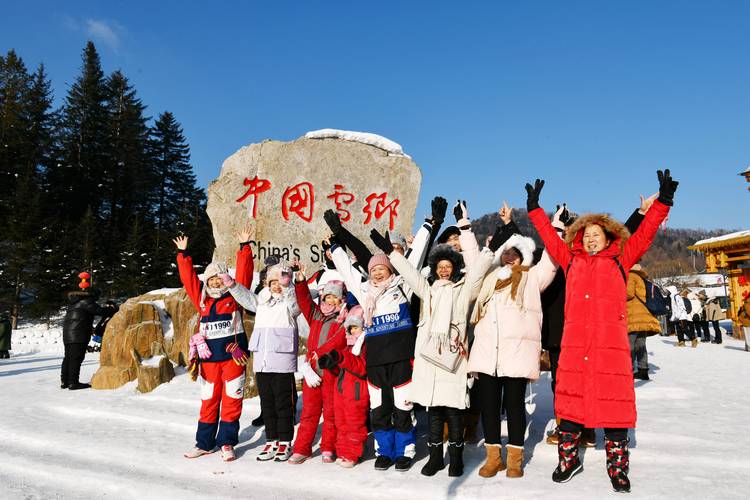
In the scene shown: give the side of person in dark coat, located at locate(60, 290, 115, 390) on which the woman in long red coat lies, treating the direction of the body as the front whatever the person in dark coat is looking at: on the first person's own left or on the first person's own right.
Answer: on the first person's own right

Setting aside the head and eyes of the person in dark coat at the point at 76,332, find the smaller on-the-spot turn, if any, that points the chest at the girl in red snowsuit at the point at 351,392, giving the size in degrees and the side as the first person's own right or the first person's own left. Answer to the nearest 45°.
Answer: approximately 90° to the first person's own right

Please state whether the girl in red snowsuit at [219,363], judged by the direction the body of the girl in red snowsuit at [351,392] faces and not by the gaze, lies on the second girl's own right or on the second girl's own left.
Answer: on the second girl's own right

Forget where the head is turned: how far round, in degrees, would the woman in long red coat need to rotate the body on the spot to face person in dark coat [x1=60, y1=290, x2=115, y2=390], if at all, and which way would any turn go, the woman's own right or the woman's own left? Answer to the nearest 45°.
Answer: approximately 90° to the woman's own right

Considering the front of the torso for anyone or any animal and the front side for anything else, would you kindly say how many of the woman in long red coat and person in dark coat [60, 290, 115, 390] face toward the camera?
1

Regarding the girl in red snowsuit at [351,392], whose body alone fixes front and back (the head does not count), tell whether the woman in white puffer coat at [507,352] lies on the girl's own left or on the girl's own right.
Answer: on the girl's own left

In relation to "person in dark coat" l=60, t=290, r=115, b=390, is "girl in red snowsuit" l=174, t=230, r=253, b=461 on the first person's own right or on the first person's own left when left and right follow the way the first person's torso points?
on the first person's own right

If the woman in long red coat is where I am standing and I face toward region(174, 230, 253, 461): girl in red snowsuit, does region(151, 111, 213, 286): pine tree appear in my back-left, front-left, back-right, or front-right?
front-right

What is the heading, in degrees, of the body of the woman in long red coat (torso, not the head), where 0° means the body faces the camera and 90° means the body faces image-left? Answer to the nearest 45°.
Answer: approximately 0°

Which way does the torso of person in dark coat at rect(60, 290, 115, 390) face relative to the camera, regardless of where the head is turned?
to the viewer's right
